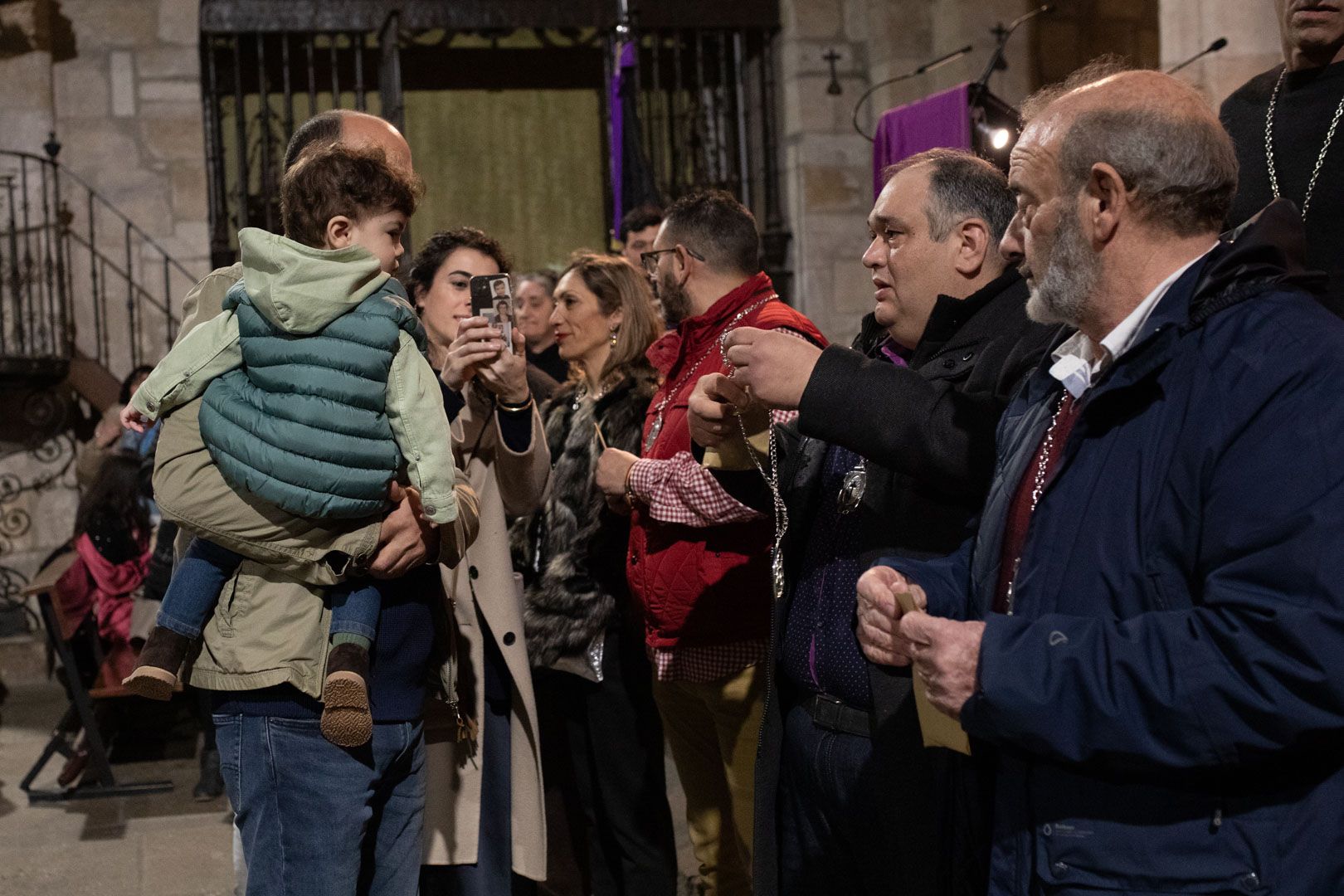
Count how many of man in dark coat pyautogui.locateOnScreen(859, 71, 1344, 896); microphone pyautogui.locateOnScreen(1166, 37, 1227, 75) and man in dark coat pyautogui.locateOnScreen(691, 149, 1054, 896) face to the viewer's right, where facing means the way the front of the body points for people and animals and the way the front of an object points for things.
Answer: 1

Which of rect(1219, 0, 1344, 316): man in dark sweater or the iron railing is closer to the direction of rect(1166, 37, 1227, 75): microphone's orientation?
the man in dark sweater

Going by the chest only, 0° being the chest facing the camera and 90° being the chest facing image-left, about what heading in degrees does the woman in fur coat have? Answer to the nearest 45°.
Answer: approximately 45°

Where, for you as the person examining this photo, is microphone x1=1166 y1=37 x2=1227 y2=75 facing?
facing to the right of the viewer

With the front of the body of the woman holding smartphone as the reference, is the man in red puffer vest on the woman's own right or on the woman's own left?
on the woman's own left

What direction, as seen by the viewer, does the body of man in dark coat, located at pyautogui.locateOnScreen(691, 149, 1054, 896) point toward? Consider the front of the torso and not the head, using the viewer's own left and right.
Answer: facing the viewer and to the left of the viewer

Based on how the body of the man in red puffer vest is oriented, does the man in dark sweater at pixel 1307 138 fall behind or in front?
behind

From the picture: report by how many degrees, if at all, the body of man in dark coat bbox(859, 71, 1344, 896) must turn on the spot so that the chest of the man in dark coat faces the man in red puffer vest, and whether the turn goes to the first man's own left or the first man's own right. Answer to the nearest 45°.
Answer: approximately 45° to the first man's own right

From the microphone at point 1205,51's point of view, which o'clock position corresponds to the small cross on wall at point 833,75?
The small cross on wall is roughly at 8 o'clock from the microphone.

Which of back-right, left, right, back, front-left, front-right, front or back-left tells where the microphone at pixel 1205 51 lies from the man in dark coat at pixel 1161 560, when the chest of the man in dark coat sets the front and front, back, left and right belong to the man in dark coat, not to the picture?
right

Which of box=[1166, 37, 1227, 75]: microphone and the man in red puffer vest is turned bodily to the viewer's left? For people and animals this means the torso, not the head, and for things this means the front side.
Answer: the man in red puffer vest

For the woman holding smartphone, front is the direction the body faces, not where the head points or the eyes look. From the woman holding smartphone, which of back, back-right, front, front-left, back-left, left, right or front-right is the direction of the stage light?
left
